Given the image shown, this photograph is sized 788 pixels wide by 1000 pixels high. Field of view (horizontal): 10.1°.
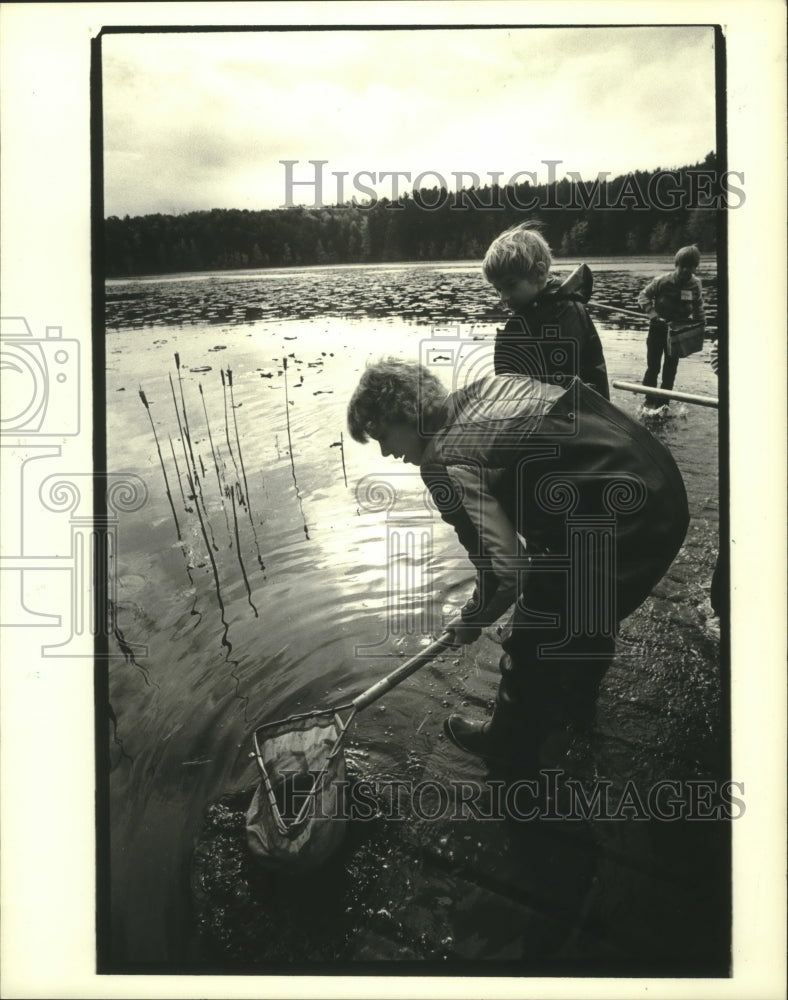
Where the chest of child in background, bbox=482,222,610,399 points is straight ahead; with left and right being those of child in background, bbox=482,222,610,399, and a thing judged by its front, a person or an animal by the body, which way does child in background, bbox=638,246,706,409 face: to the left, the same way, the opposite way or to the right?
to the left

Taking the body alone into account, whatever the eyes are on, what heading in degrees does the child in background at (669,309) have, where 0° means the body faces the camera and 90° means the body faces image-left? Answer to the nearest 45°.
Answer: approximately 315°

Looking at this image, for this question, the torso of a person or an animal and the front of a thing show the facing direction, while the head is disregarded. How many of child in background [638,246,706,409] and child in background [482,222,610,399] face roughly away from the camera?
0
